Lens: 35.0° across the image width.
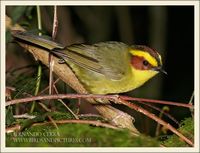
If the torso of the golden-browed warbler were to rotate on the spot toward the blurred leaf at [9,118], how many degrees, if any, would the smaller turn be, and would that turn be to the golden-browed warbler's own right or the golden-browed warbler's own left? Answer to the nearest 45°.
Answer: approximately 135° to the golden-browed warbler's own right

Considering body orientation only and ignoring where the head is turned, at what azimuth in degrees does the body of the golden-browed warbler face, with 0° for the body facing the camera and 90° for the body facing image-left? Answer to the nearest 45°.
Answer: approximately 270°

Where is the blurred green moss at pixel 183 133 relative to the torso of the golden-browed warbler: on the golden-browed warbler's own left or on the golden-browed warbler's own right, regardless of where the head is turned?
on the golden-browed warbler's own right
